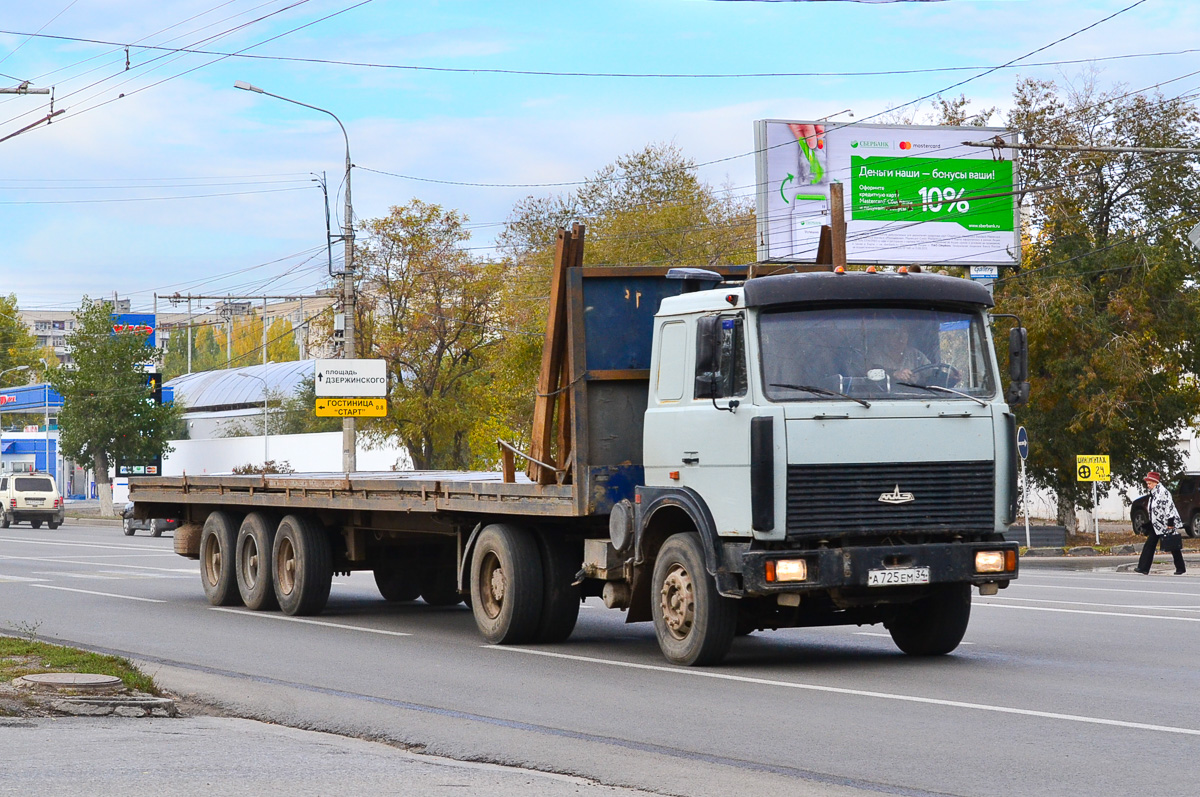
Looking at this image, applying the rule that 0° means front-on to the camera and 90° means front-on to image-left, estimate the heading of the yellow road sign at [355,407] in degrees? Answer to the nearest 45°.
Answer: approximately 0°

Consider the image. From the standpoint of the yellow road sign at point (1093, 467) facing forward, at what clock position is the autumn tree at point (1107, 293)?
The autumn tree is roughly at 6 o'clock from the yellow road sign.

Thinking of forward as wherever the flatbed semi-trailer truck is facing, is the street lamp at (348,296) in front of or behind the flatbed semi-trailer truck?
behind

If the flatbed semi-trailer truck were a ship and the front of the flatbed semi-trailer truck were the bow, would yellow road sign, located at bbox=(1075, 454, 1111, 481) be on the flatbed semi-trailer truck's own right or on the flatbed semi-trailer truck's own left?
on the flatbed semi-trailer truck's own left

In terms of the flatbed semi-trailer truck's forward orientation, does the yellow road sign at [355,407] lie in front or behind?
behind

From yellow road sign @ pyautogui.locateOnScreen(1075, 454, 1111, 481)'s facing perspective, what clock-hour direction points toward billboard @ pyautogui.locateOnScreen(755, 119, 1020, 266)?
The billboard is roughly at 5 o'clock from the yellow road sign.

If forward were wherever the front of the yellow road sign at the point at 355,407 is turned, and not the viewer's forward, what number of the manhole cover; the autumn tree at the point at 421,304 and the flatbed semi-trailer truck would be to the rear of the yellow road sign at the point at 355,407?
1
